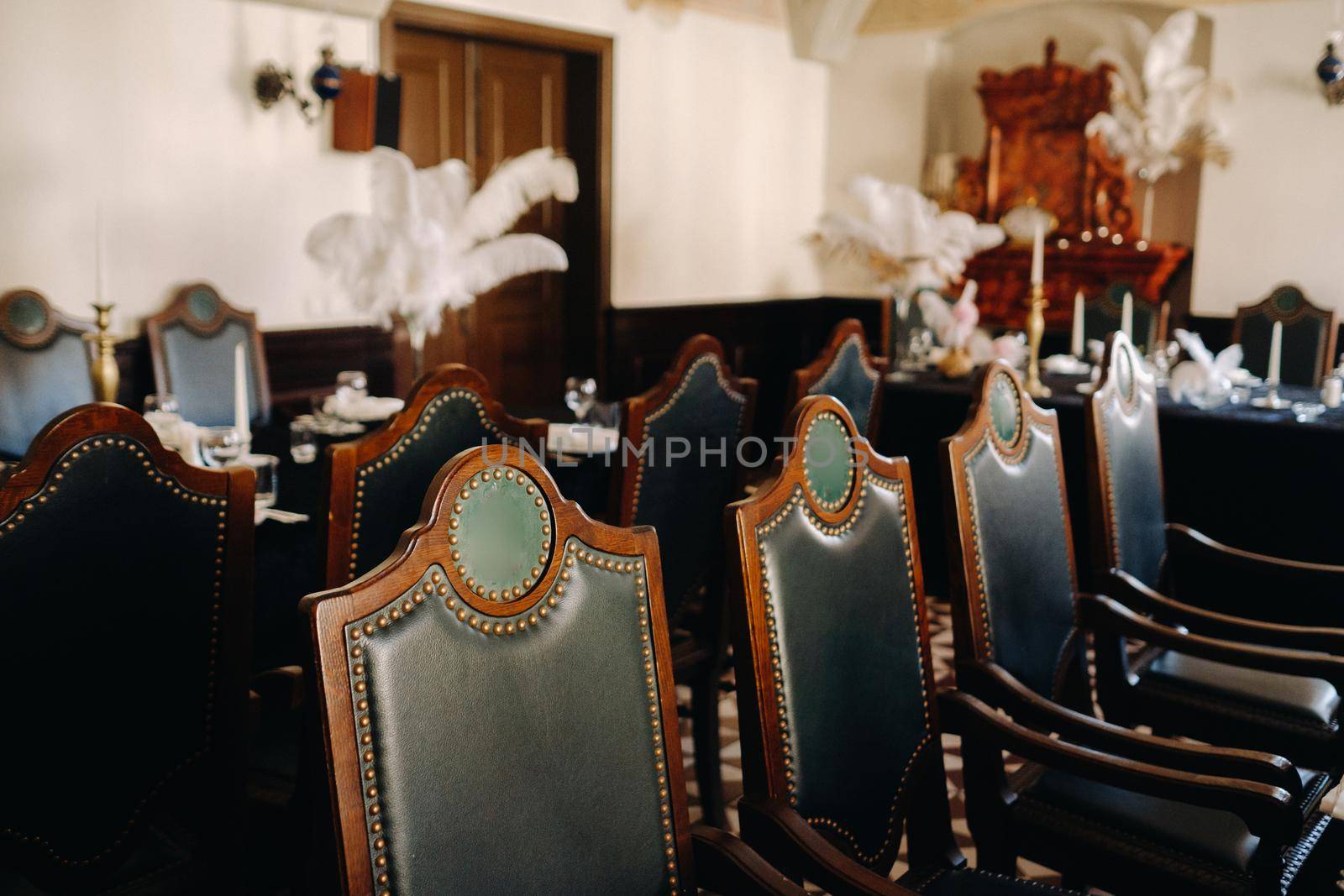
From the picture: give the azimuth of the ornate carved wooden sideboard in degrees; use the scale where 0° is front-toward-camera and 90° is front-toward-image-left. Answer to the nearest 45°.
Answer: approximately 0°

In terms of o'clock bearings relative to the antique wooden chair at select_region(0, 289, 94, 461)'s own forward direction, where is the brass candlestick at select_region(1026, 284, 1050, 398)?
The brass candlestick is roughly at 10 o'clock from the antique wooden chair.

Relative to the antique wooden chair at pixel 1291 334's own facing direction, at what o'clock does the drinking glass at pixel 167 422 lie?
The drinking glass is roughly at 1 o'clock from the antique wooden chair.
